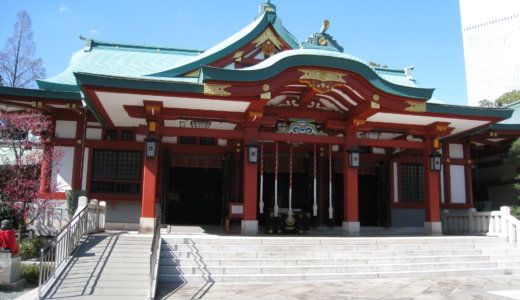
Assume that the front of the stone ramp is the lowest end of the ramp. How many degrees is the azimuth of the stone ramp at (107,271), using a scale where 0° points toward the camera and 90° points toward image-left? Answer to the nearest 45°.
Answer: approximately 0°

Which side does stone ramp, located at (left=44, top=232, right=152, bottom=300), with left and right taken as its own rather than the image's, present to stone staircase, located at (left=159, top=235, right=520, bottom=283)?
left

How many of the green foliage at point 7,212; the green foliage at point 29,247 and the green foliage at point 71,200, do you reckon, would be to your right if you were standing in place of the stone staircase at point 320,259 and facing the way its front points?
3

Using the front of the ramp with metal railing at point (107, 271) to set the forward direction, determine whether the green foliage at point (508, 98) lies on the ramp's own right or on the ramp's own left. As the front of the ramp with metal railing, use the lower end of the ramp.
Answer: on the ramp's own left

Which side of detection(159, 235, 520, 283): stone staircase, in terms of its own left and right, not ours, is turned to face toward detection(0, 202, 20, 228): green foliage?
right

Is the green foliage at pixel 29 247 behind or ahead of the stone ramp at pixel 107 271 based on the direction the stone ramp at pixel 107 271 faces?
behind

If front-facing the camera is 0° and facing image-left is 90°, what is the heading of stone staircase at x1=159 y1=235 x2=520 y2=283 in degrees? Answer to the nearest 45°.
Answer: approximately 0°

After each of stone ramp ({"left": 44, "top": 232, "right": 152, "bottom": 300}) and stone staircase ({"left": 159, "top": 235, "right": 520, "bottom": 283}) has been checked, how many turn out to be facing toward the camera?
2
